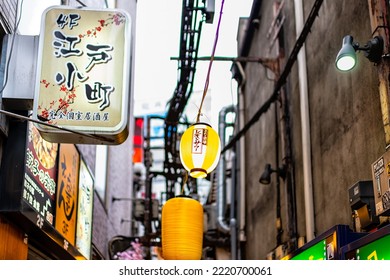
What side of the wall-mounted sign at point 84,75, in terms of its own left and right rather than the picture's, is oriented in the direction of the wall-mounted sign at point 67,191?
back

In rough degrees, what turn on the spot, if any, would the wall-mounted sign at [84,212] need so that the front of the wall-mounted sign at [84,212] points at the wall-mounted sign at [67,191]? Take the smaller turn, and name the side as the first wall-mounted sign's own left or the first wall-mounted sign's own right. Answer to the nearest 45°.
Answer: approximately 90° to the first wall-mounted sign's own right

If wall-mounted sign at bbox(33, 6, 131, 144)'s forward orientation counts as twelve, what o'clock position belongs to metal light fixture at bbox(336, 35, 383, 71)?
The metal light fixture is roughly at 10 o'clock from the wall-mounted sign.

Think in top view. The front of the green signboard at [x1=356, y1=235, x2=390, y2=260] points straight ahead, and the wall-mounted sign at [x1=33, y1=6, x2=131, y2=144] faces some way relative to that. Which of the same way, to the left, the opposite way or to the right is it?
to the left

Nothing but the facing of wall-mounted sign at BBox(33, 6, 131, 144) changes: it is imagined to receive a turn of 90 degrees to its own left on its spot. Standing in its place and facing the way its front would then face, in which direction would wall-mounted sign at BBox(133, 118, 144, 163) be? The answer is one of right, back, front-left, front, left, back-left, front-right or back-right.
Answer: left

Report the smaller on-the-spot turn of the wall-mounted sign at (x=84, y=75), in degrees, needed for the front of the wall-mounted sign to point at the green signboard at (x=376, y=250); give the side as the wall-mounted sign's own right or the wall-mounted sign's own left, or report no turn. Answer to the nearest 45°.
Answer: approximately 45° to the wall-mounted sign's own left
